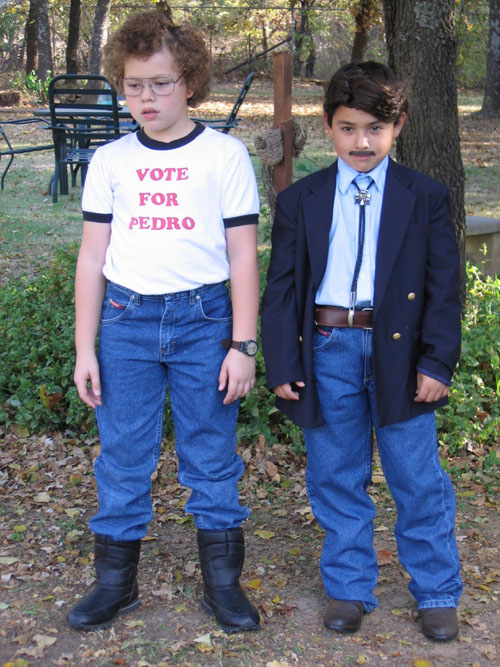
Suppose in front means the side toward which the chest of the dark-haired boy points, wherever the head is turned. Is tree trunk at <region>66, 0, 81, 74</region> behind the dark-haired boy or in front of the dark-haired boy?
behind

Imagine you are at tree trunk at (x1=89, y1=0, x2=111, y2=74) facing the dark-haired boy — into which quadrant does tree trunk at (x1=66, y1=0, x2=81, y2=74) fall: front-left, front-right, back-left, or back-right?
back-right

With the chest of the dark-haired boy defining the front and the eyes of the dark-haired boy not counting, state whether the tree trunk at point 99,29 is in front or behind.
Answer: behind

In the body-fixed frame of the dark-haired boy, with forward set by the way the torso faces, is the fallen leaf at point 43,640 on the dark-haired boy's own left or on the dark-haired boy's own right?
on the dark-haired boy's own right

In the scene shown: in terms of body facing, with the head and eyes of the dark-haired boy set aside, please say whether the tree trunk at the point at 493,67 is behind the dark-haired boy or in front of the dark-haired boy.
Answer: behind

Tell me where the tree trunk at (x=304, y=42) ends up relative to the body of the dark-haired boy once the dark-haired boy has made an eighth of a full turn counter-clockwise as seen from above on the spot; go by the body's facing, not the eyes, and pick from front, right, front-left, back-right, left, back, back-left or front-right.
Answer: back-left

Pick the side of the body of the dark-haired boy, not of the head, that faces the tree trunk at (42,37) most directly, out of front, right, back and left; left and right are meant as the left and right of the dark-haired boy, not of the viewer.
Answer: back

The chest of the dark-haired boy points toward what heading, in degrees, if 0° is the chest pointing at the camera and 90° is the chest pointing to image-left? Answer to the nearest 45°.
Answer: approximately 0°

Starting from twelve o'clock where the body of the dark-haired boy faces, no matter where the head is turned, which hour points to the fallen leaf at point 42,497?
The fallen leaf is roughly at 4 o'clock from the dark-haired boy.
